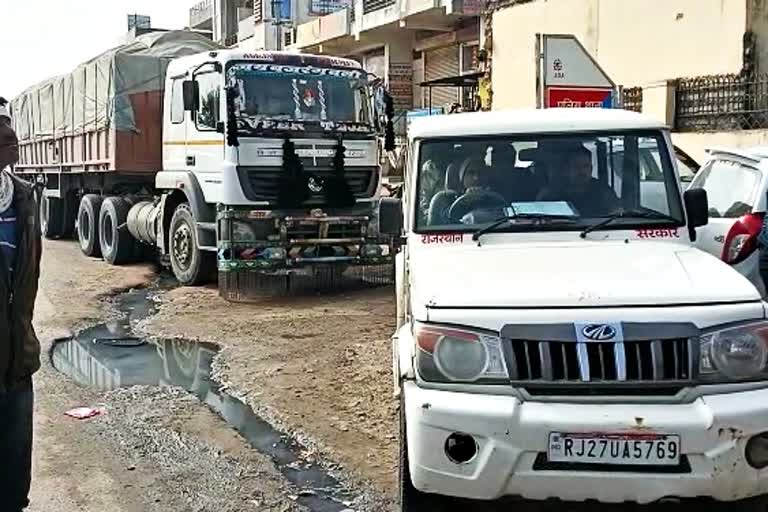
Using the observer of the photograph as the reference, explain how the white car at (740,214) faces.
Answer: facing away from the viewer and to the right of the viewer

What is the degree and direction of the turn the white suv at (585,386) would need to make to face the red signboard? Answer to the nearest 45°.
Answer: approximately 180°

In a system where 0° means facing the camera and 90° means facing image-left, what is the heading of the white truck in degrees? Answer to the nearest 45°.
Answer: approximately 315°

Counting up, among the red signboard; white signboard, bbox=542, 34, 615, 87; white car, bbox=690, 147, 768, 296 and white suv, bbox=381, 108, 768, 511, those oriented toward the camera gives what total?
3

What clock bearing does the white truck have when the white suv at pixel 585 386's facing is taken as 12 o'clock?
The white truck is roughly at 5 o'clock from the white suv.

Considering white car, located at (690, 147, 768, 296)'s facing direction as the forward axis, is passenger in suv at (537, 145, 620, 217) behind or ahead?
behind

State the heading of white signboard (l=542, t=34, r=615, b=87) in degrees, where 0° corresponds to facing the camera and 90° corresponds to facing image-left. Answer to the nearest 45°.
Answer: approximately 0°

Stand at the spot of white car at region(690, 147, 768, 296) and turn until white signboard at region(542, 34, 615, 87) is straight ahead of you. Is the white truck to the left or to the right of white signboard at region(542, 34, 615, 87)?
left

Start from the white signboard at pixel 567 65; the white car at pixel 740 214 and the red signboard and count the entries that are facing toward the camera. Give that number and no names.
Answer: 2
